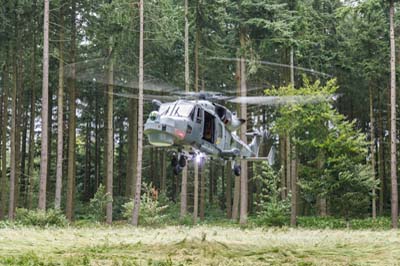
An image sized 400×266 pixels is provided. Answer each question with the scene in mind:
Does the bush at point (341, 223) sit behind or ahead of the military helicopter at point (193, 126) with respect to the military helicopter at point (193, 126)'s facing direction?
behind

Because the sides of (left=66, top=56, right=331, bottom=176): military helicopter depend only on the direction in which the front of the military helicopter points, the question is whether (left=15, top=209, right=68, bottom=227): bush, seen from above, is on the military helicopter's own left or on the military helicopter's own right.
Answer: on the military helicopter's own right

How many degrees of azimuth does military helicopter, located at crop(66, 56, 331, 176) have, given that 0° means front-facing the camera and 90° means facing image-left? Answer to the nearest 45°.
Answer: approximately 45°

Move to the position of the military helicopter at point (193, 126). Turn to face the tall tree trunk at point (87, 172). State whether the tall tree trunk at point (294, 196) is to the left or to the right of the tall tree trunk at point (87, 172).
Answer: right

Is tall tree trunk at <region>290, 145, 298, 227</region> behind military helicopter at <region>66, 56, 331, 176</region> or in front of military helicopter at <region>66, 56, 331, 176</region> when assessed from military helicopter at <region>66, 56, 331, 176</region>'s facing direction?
behind

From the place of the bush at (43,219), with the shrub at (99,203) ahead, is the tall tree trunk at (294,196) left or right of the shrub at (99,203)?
right

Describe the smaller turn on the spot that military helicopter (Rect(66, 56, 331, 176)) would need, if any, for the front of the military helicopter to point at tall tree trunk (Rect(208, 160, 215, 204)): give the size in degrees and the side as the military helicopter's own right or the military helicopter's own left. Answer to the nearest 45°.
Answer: approximately 135° to the military helicopter's own right
